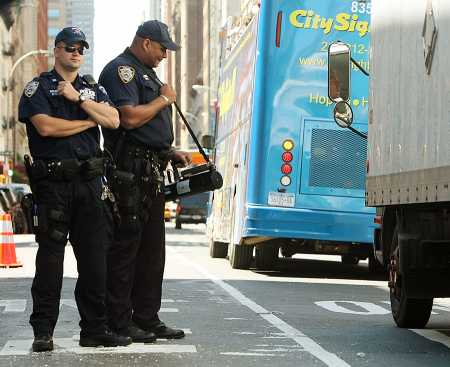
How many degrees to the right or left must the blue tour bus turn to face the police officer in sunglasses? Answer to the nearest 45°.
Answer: approximately 180°

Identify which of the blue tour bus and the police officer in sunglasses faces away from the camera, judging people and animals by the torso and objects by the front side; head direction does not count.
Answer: the blue tour bus

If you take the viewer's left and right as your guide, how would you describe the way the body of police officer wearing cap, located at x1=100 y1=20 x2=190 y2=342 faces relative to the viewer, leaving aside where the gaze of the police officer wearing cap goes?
facing to the right of the viewer

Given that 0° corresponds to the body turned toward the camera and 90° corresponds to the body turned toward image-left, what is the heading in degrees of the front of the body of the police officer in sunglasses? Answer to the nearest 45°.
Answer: approximately 315°

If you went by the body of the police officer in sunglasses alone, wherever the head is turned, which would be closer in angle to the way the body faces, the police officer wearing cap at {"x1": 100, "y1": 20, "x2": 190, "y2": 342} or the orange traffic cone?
the police officer wearing cap

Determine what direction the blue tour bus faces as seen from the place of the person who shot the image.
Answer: facing away from the viewer

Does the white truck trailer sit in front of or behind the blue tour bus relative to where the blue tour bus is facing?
behind

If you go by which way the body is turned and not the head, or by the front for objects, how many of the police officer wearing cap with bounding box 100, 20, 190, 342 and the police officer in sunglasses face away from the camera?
0

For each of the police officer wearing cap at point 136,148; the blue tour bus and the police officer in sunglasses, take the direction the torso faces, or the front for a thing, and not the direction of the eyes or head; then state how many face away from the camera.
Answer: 1
